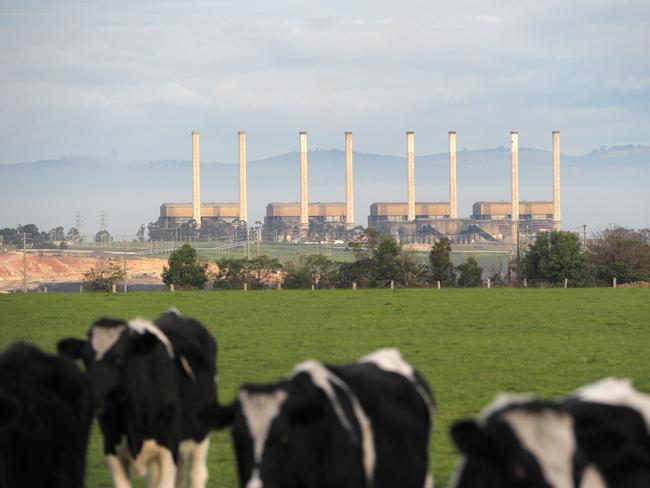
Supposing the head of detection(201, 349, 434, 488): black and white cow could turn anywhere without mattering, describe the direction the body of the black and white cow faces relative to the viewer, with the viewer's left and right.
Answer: facing the viewer and to the left of the viewer

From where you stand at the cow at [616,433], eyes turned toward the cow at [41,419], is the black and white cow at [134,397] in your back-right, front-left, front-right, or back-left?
front-right

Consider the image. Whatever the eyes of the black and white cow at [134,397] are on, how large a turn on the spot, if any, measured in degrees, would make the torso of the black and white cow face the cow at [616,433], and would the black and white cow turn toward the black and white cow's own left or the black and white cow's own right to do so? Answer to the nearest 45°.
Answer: approximately 90° to the black and white cow's own left

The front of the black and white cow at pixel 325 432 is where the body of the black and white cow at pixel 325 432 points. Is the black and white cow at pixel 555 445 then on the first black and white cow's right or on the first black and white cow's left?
on the first black and white cow's left

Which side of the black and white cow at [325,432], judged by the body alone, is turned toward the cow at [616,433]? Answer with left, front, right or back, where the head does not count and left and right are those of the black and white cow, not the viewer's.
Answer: left

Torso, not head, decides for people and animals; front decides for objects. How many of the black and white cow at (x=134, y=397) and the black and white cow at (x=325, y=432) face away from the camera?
0

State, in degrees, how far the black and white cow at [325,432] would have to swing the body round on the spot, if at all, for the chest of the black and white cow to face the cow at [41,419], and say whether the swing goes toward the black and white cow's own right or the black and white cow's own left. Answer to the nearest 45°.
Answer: approximately 90° to the black and white cow's own right

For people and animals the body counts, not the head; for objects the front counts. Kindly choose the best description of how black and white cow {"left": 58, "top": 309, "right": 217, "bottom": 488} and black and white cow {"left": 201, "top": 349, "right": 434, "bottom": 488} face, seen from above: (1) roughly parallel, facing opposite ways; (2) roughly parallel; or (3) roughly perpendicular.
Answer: roughly parallel

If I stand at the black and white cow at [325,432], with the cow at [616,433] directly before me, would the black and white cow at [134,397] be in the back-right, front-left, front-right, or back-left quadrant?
back-left

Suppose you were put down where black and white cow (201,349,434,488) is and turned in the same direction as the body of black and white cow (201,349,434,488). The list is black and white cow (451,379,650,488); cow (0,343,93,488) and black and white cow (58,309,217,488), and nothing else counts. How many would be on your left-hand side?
1
